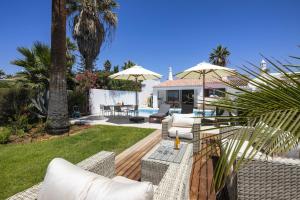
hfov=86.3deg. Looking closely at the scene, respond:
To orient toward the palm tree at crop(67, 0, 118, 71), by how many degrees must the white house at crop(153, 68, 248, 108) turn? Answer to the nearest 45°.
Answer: approximately 45° to its right

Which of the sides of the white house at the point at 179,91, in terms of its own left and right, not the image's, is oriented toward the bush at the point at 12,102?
front

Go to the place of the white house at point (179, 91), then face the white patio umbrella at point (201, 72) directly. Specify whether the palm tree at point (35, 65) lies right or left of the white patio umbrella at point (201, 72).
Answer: right

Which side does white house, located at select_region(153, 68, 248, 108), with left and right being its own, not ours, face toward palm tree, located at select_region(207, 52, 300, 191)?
front

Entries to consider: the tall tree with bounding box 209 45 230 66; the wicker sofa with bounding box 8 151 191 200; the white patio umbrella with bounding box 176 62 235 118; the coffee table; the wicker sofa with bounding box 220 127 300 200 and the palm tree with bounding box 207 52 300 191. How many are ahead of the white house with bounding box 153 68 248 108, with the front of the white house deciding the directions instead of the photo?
5

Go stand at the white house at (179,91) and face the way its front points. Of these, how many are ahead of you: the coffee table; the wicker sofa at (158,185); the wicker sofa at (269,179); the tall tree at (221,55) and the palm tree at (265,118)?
4

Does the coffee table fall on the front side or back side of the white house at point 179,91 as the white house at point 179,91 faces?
on the front side

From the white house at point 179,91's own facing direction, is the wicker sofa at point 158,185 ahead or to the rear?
ahead

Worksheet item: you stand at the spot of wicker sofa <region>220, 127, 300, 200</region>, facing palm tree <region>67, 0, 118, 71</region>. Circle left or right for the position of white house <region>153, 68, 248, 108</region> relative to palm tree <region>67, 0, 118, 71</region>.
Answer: right

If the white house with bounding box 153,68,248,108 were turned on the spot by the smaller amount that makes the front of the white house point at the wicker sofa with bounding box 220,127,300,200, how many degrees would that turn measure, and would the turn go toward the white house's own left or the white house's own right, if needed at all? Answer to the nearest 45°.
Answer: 0° — it already faces it

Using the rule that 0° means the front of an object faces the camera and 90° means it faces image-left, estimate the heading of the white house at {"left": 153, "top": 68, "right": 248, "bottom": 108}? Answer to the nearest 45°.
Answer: approximately 0°

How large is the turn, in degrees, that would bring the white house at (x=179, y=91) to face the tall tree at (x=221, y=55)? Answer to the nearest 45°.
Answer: approximately 135° to its left

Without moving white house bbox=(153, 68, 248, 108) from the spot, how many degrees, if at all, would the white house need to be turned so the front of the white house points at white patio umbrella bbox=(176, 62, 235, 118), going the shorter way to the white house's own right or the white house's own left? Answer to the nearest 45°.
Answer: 0° — it already faces it

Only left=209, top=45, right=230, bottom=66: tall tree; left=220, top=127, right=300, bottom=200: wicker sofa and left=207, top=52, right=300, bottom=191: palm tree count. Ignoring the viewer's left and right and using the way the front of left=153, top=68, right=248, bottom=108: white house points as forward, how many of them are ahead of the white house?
2

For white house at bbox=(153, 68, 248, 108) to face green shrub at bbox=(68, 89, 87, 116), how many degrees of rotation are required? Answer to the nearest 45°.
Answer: approximately 45° to its right
